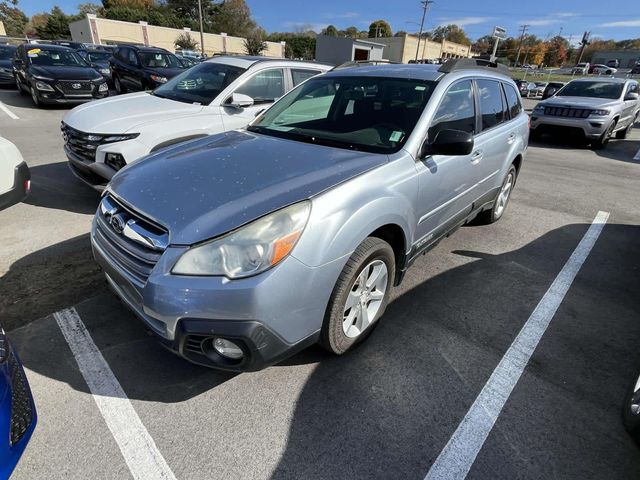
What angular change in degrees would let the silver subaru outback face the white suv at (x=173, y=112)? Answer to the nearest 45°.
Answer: approximately 90° to its right

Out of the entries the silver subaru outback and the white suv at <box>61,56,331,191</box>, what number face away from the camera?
0

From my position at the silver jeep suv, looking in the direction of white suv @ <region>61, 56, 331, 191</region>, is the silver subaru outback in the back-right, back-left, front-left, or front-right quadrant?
front-left

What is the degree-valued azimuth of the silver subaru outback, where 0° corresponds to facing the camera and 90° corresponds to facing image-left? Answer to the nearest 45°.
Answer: approximately 45°

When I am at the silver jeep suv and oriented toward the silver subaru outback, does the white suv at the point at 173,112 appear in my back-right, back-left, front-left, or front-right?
front-right

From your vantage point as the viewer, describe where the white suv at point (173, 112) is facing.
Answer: facing the viewer and to the left of the viewer

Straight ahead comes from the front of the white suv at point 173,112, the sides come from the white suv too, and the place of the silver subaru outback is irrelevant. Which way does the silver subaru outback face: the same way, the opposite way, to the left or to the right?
the same way

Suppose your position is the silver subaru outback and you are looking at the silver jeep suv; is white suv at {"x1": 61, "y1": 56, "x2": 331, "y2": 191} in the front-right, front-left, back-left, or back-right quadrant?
front-left

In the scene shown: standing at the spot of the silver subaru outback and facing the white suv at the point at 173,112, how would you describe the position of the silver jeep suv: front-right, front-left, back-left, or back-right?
front-right

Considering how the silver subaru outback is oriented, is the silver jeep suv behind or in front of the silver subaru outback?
behind

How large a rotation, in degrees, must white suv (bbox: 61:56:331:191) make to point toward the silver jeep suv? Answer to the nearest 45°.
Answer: approximately 135° to its left
